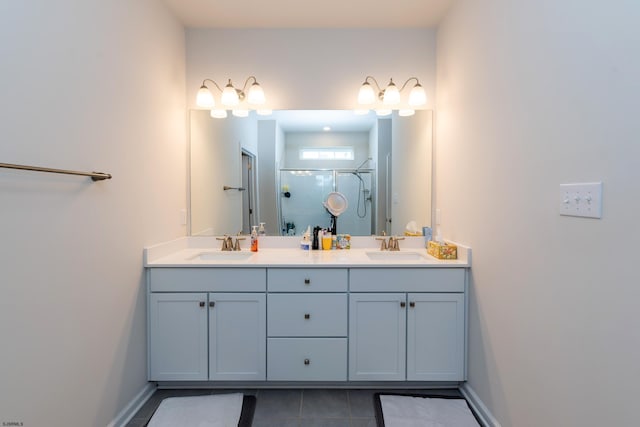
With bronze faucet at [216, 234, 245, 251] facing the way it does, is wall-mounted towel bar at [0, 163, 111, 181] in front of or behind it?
in front

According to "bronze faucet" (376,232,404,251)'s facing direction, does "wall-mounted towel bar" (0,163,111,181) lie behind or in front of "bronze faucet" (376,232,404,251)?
in front

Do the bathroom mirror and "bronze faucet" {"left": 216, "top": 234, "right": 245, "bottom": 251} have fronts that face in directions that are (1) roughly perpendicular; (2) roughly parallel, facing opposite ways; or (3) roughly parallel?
roughly parallel

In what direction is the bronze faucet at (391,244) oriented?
toward the camera

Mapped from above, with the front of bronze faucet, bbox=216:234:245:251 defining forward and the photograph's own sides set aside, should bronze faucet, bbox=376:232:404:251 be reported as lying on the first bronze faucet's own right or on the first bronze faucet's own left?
on the first bronze faucet's own left

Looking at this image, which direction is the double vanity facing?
toward the camera

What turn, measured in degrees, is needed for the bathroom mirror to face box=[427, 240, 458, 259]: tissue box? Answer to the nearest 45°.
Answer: approximately 45° to its left

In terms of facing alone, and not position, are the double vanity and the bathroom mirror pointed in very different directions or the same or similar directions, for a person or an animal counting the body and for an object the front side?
same or similar directions
